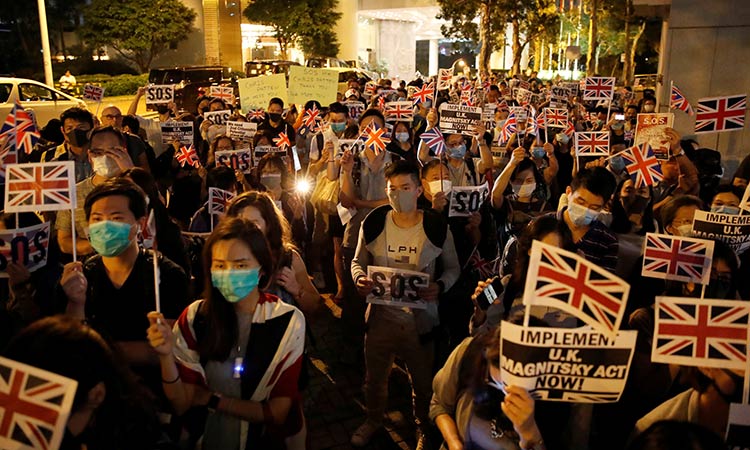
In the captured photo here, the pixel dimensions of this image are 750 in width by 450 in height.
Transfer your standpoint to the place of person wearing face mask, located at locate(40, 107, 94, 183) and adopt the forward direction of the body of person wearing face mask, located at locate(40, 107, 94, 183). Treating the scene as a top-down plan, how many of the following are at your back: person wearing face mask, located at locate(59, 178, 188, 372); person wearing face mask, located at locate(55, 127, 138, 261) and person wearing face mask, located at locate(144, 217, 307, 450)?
0

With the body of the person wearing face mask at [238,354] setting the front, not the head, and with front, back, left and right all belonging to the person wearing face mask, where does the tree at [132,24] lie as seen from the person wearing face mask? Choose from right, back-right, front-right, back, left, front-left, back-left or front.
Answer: back

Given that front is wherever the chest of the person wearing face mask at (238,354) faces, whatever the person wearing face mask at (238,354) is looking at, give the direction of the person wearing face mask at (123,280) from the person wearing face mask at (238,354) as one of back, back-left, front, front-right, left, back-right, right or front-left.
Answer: back-right

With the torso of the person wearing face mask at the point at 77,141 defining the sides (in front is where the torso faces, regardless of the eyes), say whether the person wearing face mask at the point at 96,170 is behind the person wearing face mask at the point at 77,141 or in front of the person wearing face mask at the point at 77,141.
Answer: in front

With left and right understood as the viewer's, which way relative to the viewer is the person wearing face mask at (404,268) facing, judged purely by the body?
facing the viewer

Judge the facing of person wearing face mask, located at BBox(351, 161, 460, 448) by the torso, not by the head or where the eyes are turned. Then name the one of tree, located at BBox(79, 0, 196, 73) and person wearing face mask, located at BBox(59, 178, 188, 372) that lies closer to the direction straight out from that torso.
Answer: the person wearing face mask

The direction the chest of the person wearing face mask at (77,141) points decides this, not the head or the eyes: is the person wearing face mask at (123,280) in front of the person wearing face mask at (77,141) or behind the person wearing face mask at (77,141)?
in front

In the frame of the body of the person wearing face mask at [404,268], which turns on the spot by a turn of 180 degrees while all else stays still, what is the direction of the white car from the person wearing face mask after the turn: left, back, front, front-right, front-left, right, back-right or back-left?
front-left

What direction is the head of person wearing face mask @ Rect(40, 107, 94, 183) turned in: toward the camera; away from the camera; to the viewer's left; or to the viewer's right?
toward the camera

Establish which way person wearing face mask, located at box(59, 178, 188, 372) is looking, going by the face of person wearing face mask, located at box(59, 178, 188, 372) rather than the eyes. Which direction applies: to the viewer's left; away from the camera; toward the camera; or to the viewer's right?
toward the camera

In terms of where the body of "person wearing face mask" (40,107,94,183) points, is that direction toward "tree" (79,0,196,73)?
no

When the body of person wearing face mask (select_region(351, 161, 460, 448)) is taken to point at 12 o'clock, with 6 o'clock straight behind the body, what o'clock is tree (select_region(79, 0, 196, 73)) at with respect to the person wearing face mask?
The tree is roughly at 5 o'clock from the person wearing face mask.

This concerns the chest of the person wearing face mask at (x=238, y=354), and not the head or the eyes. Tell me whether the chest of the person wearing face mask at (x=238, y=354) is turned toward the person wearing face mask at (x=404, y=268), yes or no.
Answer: no

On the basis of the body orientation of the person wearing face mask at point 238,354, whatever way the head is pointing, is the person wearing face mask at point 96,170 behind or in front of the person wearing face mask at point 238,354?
behind

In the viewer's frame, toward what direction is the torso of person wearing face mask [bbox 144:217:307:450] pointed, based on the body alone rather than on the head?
toward the camera

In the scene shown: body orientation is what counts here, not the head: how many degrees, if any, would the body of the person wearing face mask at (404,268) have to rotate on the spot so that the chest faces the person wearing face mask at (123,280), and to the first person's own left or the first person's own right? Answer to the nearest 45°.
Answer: approximately 45° to the first person's own right

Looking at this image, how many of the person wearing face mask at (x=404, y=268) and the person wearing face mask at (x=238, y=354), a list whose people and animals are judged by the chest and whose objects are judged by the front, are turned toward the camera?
2

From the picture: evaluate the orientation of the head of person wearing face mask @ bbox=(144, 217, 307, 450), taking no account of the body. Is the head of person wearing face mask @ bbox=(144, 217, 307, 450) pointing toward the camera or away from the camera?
toward the camera
